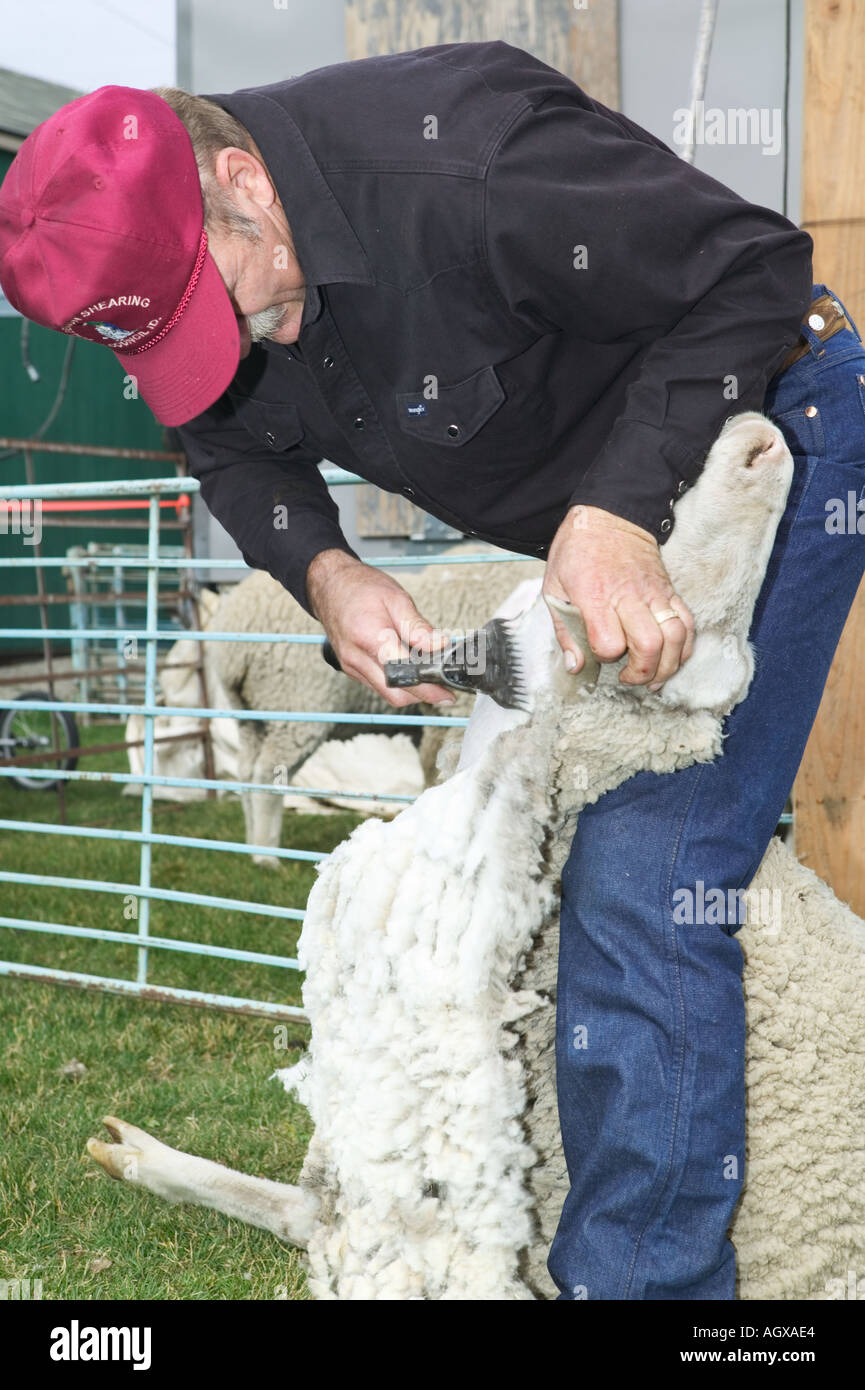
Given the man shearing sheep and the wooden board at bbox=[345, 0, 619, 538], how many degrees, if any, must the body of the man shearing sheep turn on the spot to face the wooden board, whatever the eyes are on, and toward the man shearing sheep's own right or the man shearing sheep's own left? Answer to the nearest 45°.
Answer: approximately 135° to the man shearing sheep's own right

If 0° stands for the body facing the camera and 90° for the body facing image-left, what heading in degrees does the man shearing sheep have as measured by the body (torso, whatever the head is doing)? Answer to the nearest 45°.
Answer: approximately 45°

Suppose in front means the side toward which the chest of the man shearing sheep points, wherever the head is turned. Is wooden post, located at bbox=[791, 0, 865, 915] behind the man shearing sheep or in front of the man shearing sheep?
behind
